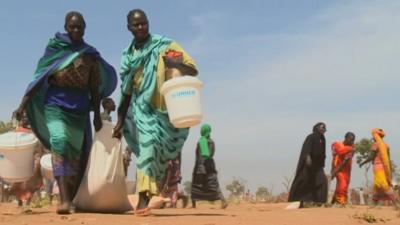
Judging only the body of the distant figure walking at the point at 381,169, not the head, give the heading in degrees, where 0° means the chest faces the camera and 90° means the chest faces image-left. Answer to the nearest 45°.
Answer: approximately 90°

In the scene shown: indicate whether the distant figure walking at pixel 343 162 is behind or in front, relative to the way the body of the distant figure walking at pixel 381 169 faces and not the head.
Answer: in front

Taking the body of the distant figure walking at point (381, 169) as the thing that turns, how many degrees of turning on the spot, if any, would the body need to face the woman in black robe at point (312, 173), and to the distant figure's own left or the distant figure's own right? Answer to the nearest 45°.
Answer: approximately 45° to the distant figure's own left

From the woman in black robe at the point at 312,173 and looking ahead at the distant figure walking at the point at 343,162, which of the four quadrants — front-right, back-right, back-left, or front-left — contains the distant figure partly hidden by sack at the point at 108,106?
back-left

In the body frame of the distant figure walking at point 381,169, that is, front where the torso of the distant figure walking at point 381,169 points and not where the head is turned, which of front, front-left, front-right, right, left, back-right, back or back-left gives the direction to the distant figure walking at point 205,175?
front-left
